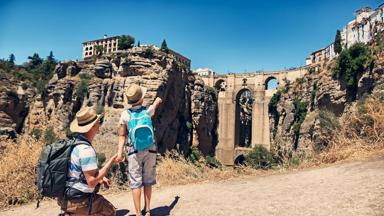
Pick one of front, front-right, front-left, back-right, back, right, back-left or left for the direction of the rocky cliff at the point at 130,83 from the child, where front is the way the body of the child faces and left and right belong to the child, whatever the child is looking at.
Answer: front

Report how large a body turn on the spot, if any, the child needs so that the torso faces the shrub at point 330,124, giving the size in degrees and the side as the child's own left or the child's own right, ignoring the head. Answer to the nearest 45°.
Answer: approximately 45° to the child's own right

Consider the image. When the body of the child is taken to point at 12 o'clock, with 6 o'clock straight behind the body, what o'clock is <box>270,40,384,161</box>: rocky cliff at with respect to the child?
The rocky cliff is roughly at 1 o'clock from the child.

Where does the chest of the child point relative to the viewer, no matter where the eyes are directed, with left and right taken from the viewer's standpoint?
facing away from the viewer

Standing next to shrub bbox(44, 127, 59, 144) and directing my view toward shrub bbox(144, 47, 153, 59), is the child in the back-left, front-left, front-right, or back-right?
back-right

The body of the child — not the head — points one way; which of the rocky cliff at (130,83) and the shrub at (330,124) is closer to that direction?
the rocky cliff

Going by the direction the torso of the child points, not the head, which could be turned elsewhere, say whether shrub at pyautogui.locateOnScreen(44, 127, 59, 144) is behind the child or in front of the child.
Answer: in front

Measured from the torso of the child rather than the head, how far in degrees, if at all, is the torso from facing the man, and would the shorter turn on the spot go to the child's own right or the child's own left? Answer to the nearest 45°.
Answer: approximately 135° to the child's own left

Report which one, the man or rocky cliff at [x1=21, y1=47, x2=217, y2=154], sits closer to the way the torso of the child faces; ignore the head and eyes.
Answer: the rocky cliff

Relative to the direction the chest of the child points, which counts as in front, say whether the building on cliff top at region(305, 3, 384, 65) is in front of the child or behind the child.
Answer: in front

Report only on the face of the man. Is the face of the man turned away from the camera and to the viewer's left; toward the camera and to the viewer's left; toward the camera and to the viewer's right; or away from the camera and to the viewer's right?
away from the camera and to the viewer's right

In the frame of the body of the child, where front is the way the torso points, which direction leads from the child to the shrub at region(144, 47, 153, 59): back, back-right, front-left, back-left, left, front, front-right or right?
front
